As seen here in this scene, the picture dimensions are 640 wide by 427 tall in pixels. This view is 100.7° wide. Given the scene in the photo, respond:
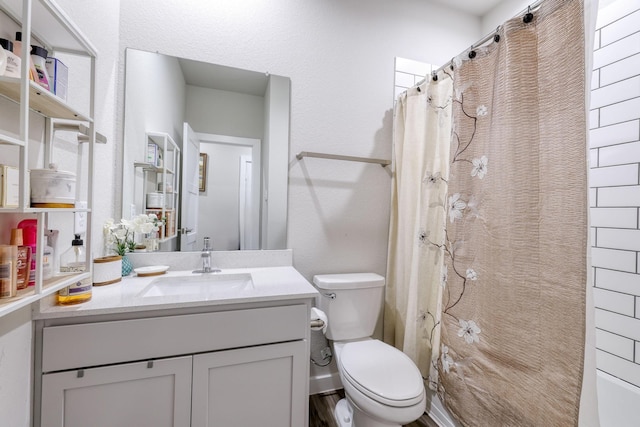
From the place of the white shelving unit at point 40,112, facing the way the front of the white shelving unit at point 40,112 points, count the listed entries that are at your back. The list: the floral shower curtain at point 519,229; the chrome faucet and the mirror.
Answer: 0

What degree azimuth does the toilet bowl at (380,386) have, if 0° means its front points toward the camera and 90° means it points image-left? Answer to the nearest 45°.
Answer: approximately 315°

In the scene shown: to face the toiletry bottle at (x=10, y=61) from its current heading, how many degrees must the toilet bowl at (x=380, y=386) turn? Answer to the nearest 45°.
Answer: approximately 90° to its right

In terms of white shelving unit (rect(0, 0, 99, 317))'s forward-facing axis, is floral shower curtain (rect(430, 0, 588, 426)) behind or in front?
in front

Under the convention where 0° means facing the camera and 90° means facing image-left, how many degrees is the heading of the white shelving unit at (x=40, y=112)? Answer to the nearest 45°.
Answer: approximately 270°

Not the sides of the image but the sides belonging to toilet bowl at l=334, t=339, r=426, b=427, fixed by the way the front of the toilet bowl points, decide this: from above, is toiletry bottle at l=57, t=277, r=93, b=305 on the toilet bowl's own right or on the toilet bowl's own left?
on the toilet bowl's own right

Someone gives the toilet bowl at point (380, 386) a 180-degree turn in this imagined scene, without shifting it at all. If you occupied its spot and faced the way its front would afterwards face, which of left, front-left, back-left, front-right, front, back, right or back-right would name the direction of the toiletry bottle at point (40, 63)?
left

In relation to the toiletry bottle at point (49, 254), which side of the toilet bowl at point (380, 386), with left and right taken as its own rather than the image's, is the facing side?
right

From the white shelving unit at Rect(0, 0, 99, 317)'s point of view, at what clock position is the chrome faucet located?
The chrome faucet is roughly at 11 o'clock from the white shelving unit.

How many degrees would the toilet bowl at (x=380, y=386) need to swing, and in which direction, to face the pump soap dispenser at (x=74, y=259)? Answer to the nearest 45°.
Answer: approximately 90° to its right

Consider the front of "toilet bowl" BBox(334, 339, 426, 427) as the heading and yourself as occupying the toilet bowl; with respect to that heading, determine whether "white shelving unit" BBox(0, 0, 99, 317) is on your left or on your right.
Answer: on your right

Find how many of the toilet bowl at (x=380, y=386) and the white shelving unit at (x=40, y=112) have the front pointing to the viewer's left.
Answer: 0

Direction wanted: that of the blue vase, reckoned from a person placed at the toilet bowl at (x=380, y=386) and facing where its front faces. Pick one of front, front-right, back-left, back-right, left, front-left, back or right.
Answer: back-right

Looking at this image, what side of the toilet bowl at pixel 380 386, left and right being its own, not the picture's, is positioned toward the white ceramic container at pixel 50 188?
right

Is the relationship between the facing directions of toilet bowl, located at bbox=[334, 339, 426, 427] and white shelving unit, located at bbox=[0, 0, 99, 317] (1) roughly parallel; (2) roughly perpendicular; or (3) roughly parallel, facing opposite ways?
roughly perpendicular
